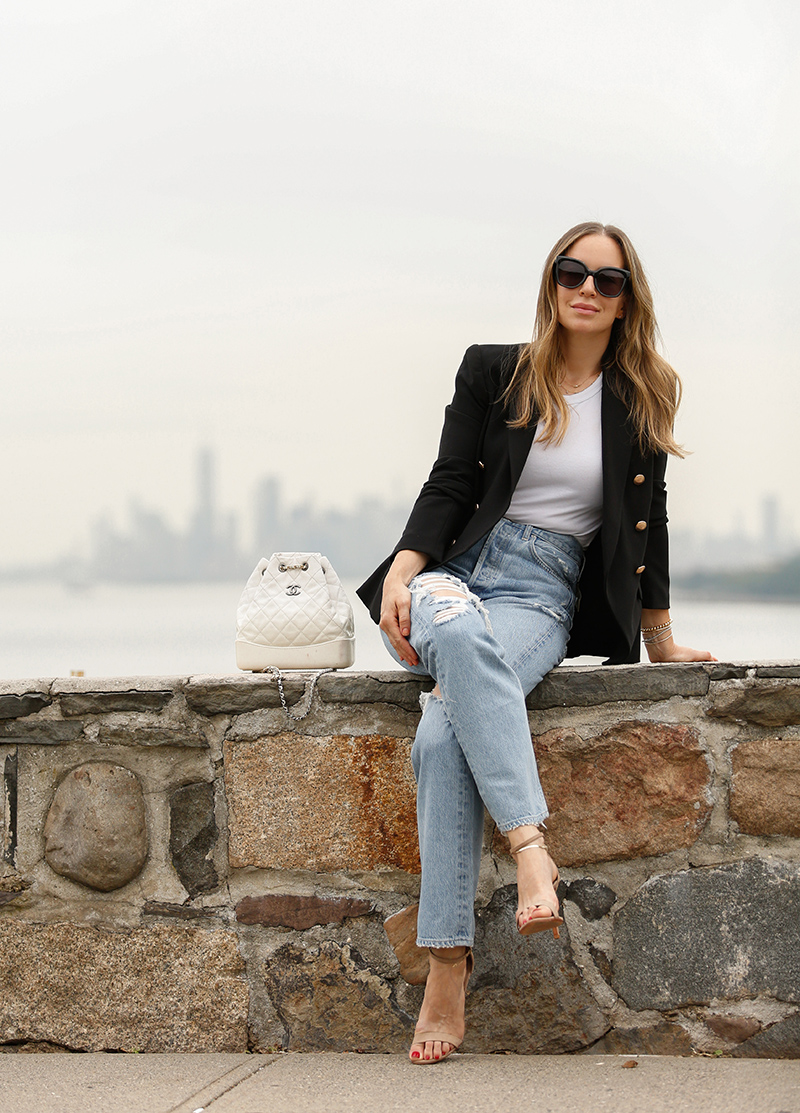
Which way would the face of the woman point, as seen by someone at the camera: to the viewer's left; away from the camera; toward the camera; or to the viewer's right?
toward the camera

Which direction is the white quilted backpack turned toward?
toward the camera
